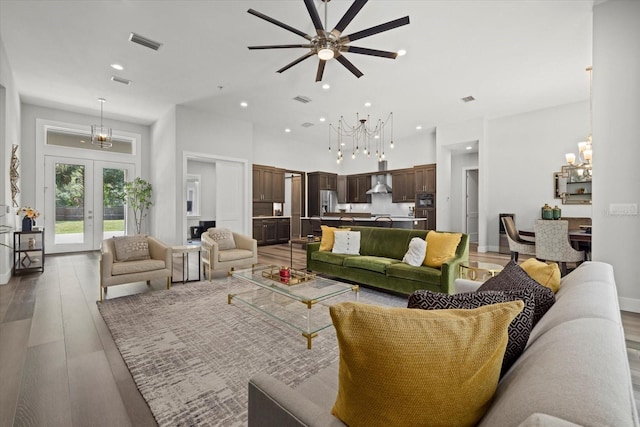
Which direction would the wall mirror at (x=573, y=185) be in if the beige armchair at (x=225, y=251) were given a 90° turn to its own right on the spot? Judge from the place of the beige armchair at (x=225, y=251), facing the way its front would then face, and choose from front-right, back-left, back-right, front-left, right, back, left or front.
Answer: back-left

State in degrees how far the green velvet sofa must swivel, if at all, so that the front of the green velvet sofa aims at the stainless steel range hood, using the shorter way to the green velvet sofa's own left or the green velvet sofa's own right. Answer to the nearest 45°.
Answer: approximately 135° to the green velvet sofa's own right

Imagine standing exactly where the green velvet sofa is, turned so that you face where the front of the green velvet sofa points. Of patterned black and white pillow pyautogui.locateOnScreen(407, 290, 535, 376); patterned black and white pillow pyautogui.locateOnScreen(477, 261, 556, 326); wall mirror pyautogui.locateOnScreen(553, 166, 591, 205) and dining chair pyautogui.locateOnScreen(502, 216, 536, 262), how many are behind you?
2

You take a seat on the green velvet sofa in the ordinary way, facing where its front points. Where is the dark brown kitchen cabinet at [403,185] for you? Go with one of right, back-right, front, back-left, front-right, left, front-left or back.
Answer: back-right

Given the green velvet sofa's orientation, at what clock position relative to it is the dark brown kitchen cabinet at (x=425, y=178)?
The dark brown kitchen cabinet is roughly at 5 o'clock from the green velvet sofa.

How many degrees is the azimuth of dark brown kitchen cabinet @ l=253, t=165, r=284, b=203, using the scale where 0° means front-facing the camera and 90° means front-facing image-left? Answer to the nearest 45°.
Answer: approximately 315°

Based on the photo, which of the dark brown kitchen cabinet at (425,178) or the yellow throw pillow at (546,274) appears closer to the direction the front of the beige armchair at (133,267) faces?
the yellow throw pillow

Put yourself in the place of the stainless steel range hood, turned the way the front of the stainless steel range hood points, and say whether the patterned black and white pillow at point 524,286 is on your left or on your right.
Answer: on your left

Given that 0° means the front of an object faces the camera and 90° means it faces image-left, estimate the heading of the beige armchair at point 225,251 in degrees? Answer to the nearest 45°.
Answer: approximately 315°

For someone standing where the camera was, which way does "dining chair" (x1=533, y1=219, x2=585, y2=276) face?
facing away from the viewer and to the right of the viewer

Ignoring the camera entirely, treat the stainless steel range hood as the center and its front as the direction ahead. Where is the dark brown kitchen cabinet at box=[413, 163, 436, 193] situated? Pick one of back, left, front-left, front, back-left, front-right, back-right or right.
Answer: left

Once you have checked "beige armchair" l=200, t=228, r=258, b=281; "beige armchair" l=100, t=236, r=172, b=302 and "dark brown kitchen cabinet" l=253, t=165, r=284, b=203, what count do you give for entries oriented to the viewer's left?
0

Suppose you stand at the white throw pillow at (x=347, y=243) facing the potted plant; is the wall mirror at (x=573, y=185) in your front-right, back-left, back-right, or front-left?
back-right
